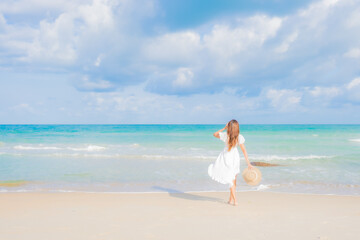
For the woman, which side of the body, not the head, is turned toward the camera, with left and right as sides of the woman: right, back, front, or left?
back
